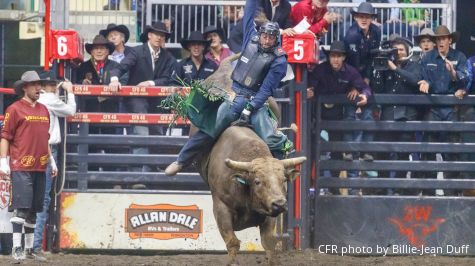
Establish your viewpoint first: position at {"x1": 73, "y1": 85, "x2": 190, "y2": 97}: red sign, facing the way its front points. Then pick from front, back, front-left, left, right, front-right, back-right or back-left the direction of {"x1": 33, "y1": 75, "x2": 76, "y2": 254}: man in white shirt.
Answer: right

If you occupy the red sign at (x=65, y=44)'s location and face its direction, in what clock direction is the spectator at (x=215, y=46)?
The spectator is roughly at 8 o'clock from the red sign.

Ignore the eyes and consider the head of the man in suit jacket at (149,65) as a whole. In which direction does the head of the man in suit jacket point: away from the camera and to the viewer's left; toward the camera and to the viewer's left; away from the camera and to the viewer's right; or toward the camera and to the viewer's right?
toward the camera and to the viewer's right

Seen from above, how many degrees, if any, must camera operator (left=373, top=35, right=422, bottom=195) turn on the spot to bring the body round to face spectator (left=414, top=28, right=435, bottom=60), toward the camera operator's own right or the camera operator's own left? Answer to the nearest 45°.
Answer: approximately 180°

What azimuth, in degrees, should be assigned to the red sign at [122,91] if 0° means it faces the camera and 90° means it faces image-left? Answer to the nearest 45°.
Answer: approximately 0°

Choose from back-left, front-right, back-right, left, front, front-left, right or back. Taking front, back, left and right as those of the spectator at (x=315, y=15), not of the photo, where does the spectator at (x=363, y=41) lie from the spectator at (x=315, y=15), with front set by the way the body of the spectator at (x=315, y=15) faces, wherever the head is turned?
front-left

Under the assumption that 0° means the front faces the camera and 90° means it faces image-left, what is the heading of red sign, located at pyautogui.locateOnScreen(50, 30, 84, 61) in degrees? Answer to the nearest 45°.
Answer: approximately 0°

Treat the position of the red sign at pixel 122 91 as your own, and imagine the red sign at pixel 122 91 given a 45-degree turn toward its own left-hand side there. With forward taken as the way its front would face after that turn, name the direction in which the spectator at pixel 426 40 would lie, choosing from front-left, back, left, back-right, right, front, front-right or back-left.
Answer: front-left

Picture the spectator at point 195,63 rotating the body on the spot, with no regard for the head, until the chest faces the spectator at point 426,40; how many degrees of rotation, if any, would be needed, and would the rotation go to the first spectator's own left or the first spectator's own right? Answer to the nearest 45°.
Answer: approximately 90° to the first spectator's own left

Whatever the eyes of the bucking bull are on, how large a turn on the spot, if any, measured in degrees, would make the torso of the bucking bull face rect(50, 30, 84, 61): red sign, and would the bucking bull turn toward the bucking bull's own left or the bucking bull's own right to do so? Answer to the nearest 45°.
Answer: approximately 180°

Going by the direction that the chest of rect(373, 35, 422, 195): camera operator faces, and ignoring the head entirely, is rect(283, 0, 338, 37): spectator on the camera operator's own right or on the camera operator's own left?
on the camera operator's own right

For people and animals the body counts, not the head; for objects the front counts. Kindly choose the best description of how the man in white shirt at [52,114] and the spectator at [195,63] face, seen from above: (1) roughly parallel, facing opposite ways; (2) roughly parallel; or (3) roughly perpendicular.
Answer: roughly perpendicular
